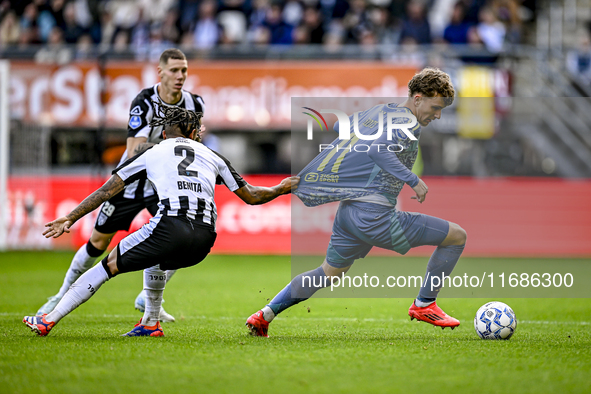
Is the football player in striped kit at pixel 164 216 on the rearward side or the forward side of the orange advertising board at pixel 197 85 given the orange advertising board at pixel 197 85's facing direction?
on the forward side

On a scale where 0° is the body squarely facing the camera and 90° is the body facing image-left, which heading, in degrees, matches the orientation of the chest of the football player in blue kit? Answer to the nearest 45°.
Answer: approximately 270°

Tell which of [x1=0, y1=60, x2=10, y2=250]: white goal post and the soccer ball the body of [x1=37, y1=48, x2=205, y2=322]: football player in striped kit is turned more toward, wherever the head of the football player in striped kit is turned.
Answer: the soccer ball

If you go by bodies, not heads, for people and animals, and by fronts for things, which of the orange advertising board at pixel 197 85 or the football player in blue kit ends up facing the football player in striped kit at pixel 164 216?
the orange advertising board

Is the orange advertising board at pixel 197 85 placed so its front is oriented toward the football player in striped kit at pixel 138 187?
yes

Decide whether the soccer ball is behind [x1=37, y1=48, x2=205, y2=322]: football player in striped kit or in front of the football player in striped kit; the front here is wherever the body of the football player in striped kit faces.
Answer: in front

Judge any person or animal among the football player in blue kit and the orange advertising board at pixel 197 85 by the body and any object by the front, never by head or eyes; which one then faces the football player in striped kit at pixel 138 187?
the orange advertising board
